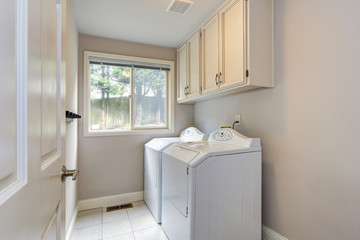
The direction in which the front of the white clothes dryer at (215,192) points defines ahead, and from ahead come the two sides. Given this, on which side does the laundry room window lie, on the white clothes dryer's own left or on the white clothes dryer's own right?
on the white clothes dryer's own right

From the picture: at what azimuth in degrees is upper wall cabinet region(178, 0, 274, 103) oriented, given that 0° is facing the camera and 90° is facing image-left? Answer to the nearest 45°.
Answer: approximately 45°

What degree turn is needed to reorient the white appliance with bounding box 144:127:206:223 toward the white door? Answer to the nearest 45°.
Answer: approximately 45° to its left

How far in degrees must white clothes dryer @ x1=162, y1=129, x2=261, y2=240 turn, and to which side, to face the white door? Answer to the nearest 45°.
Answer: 0° — it already faces it

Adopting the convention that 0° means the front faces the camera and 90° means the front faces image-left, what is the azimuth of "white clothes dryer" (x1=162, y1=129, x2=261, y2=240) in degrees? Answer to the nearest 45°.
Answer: approximately 45°
